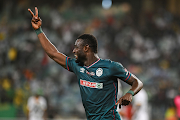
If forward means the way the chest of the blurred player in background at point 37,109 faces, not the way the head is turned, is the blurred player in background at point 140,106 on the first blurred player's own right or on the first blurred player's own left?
on the first blurred player's own left

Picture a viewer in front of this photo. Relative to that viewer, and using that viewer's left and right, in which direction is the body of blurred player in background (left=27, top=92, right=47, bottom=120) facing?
facing the viewer
